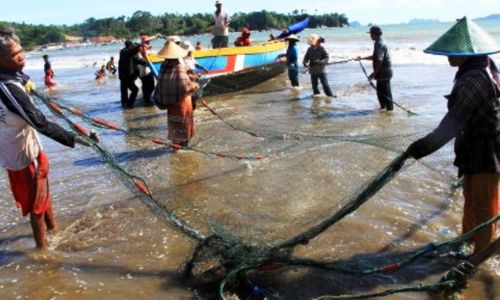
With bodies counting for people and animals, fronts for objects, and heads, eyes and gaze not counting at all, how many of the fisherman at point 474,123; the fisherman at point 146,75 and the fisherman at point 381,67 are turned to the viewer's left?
2

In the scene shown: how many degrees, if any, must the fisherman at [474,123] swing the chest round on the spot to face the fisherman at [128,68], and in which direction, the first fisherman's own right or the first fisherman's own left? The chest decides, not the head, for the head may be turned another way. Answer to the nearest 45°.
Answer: approximately 45° to the first fisherman's own right

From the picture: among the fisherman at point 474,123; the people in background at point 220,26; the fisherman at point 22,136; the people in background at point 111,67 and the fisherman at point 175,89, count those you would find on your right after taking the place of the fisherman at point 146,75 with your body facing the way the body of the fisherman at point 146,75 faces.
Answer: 3

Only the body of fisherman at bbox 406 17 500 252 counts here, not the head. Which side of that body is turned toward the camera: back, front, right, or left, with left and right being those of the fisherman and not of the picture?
left

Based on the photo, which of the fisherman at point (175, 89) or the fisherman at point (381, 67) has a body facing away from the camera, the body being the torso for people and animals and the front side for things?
the fisherman at point (175, 89)

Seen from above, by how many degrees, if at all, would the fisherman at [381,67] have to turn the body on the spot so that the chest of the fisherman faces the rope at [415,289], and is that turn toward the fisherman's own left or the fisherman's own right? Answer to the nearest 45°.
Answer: approximately 90° to the fisherman's own left

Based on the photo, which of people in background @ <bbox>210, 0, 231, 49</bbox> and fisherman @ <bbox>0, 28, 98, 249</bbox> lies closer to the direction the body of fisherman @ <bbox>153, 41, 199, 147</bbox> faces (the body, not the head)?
the people in background

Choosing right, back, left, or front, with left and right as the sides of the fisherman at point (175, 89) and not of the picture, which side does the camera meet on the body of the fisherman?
back

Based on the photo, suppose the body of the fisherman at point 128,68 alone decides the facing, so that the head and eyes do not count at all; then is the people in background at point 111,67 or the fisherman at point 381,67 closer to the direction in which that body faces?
the fisherman
